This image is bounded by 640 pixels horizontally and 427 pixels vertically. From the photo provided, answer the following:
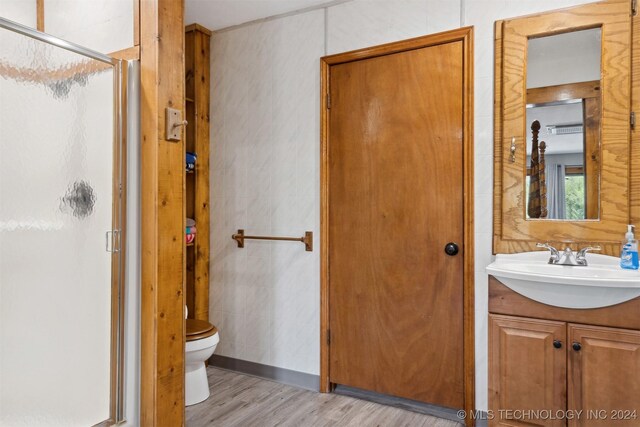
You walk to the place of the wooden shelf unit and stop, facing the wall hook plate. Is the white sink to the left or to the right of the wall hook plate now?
left

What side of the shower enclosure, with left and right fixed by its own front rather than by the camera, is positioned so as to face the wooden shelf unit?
left

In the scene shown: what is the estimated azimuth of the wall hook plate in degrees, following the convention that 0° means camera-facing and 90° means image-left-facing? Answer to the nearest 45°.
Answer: approximately 315°

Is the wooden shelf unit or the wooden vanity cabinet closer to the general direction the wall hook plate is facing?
the wooden vanity cabinet

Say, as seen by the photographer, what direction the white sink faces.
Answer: facing the viewer

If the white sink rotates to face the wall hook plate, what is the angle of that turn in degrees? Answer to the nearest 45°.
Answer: approximately 45° to its right
